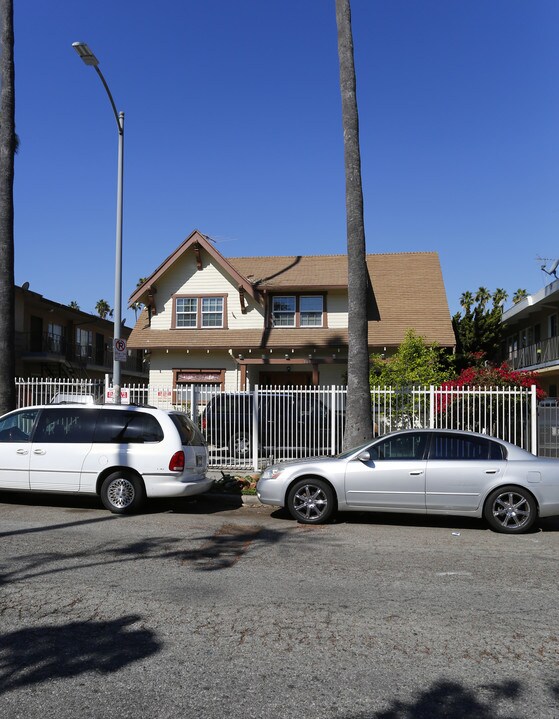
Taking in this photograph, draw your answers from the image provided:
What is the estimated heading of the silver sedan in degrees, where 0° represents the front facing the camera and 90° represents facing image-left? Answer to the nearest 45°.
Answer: approximately 90°

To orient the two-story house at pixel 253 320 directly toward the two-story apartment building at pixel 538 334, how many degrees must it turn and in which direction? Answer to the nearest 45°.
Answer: approximately 135° to its left

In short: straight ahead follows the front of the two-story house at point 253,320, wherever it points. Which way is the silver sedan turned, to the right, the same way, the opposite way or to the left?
to the right

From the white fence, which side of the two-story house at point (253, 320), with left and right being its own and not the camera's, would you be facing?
front

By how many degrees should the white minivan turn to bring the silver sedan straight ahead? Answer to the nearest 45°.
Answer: approximately 135° to its left

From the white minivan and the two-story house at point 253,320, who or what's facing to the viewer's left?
the white minivan

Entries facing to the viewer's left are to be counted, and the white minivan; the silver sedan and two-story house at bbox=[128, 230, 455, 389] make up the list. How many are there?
2

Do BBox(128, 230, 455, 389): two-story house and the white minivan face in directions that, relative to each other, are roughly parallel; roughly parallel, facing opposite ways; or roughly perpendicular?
roughly perpendicular

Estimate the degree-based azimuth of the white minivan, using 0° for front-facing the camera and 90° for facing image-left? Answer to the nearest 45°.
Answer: approximately 90°

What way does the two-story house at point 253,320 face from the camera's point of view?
toward the camera

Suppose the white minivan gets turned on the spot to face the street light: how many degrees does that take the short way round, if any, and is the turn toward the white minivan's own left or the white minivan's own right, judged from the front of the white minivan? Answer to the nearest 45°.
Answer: approximately 90° to the white minivan's own right

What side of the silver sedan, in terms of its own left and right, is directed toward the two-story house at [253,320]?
right
